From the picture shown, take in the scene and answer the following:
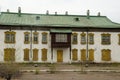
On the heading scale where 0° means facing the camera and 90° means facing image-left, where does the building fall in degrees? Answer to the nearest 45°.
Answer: approximately 0°
